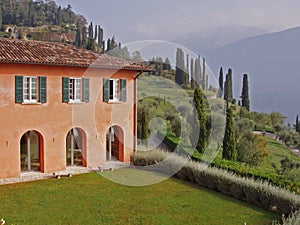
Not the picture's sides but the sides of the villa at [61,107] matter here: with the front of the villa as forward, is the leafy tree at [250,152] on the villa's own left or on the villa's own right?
on the villa's own left

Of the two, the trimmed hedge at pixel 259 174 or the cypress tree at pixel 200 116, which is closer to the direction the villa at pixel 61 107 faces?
the trimmed hedge

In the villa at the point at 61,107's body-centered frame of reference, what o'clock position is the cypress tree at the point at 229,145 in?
The cypress tree is roughly at 10 o'clock from the villa.

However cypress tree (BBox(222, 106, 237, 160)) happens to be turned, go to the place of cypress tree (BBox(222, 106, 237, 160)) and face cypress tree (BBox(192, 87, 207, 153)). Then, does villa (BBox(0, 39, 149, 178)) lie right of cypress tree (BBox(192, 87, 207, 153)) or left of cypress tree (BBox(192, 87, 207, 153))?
left

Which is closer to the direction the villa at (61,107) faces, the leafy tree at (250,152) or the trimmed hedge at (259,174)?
the trimmed hedge

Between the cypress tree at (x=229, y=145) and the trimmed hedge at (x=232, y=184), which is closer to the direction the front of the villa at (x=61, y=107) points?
the trimmed hedge
